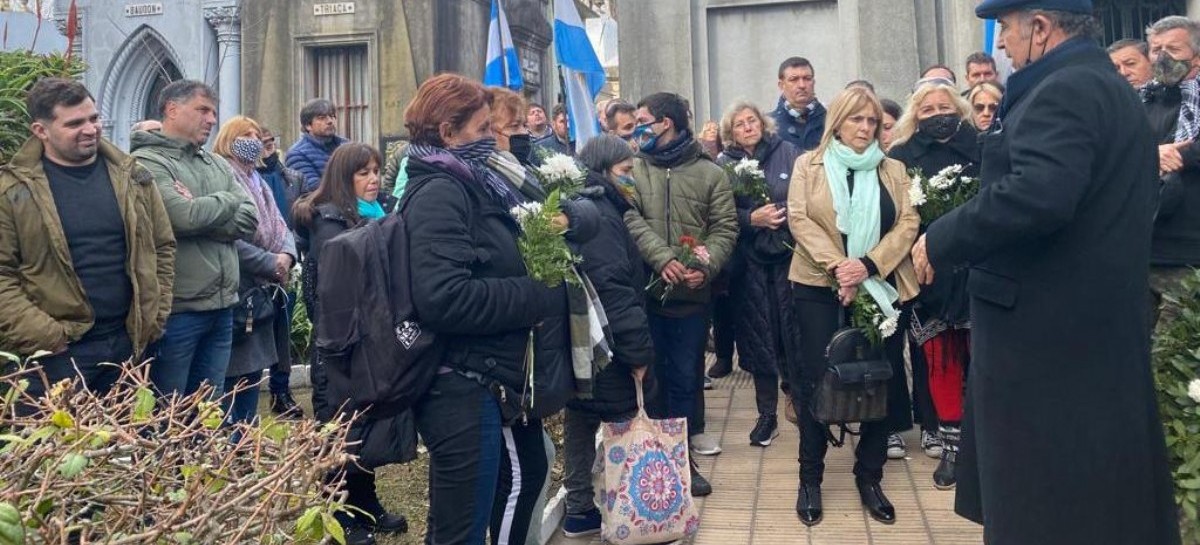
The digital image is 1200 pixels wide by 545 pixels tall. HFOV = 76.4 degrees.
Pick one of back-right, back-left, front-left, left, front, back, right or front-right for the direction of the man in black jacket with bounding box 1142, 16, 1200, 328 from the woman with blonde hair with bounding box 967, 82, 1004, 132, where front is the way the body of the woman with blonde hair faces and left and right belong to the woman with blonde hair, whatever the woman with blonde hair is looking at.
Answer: front-left

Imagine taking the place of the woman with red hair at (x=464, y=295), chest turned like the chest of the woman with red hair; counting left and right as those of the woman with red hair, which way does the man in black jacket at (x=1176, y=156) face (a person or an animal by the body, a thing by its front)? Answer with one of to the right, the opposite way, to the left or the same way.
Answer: the opposite way

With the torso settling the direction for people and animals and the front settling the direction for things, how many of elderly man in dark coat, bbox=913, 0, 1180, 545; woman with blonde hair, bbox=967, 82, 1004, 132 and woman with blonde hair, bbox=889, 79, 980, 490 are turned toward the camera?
2

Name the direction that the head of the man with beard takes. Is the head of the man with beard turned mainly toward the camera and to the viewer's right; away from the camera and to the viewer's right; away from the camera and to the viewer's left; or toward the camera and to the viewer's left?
toward the camera and to the viewer's right

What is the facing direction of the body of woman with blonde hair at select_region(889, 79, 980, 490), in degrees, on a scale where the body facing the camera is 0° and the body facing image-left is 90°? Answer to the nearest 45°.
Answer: approximately 0°

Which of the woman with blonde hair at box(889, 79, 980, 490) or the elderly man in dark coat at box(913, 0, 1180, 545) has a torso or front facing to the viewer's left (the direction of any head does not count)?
the elderly man in dark coat

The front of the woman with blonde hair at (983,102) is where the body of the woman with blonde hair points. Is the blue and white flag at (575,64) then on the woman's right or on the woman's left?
on the woman's right

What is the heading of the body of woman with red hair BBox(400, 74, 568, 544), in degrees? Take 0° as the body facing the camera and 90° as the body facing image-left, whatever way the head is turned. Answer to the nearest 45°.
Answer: approximately 270°

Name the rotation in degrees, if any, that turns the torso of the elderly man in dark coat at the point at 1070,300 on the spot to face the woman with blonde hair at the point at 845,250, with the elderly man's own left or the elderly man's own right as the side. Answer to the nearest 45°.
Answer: approximately 45° to the elderly man's own right

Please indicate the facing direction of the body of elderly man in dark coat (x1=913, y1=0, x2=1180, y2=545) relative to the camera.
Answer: to the viewer's left

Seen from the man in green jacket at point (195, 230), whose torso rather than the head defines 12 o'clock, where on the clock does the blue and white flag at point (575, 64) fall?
The blue and white flag is roughly at 9 o'clock from the man in green jacket.

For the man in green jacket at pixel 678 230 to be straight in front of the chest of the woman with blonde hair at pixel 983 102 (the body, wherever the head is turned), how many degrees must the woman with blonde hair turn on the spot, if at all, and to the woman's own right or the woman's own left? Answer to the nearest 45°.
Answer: approximately 45° to the woman's own right

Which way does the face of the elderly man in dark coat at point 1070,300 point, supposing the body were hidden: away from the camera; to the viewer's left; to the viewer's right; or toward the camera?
to the viewer's left
